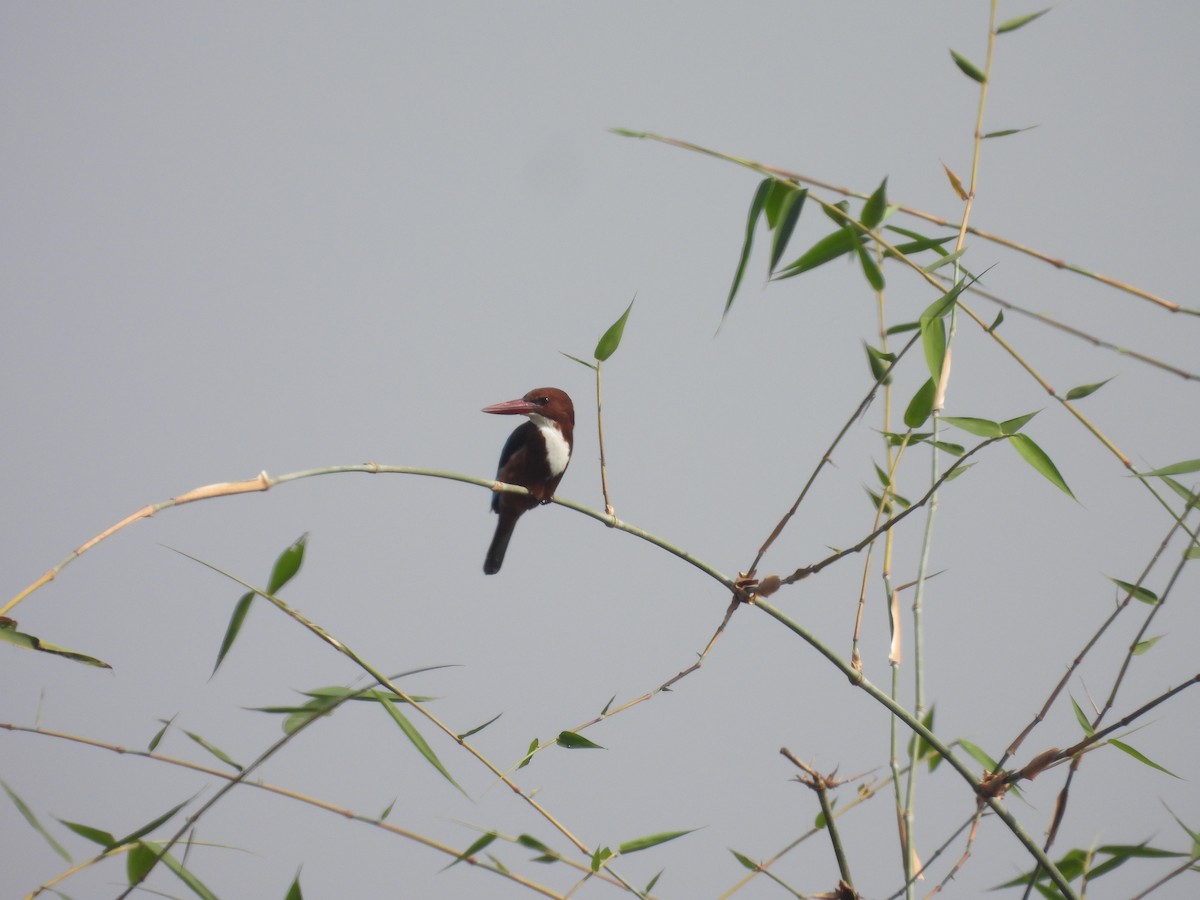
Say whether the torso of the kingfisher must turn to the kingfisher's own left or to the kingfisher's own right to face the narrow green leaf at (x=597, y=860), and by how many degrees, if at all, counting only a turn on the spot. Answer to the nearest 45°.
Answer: approximately 45° to the kingfisher's own right

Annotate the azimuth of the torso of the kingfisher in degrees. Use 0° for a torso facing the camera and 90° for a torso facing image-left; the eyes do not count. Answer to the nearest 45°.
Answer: approximately 315°
